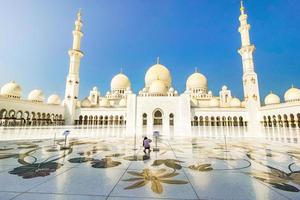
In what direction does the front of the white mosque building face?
toward the camera
